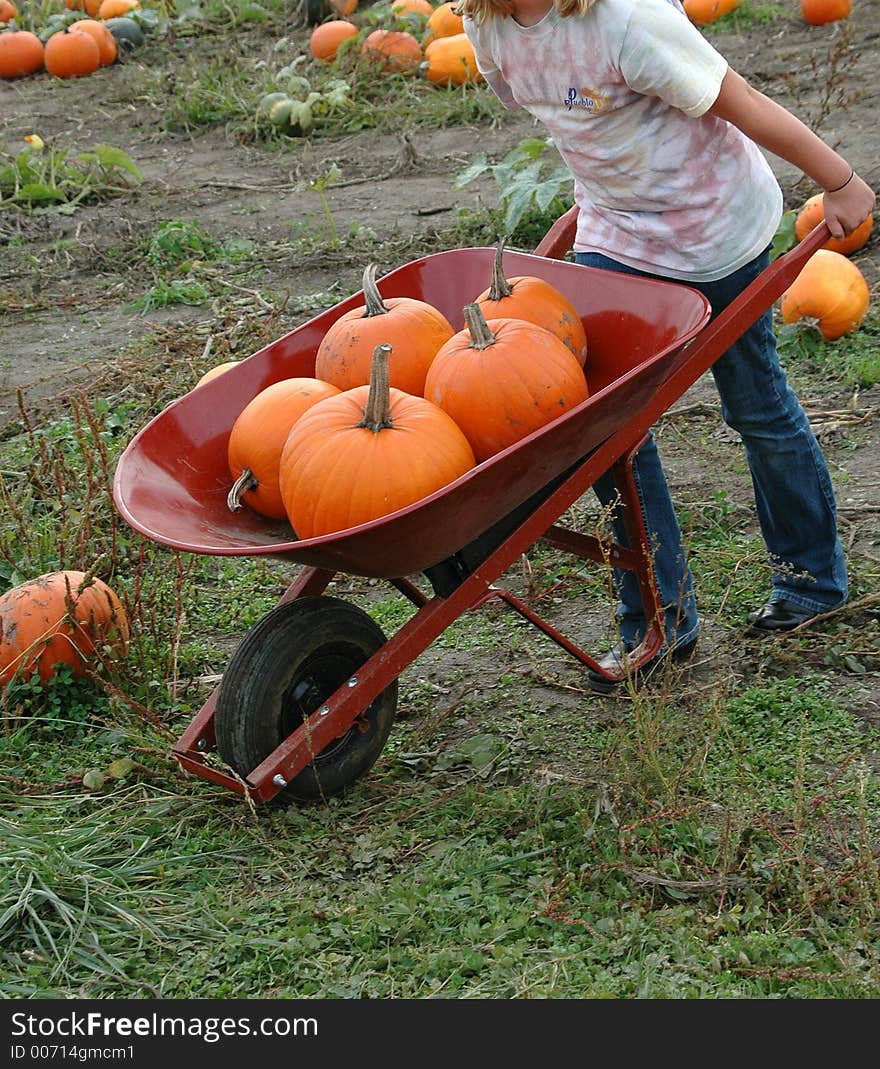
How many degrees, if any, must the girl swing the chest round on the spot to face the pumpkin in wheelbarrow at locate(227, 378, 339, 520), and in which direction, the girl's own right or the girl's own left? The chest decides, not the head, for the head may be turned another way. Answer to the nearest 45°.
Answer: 0° — they already face it

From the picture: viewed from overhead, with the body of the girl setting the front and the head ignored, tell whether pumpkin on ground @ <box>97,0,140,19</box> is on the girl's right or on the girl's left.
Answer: on the girl's right

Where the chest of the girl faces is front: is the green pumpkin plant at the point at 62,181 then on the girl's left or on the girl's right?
on the girl's right

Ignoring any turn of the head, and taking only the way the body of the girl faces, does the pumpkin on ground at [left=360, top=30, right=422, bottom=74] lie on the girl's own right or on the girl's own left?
on the girl's own right

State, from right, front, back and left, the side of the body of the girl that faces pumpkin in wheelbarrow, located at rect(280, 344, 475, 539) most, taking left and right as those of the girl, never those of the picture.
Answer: front

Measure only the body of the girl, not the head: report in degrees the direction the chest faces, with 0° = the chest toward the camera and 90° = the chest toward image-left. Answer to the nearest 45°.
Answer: approximately 45°

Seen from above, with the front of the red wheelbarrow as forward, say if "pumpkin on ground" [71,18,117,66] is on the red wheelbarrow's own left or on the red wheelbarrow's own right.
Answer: on the red wheelbarrow's own right

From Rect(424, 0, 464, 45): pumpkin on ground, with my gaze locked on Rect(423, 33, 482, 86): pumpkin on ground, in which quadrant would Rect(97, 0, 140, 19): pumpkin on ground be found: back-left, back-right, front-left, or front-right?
back-right

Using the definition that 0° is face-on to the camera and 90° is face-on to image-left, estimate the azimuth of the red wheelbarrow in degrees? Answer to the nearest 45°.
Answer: approximately 45°
